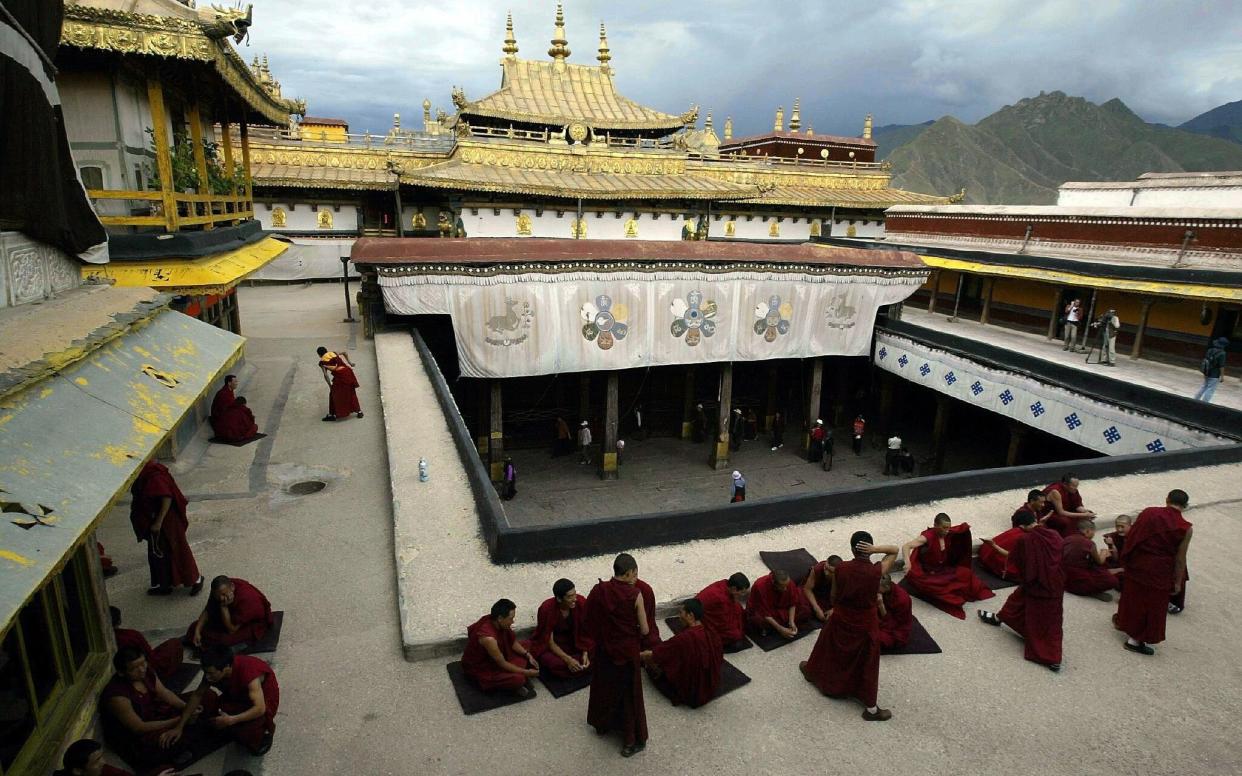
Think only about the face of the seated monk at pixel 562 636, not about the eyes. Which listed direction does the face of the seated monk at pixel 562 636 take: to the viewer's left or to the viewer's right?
to the viewer's right

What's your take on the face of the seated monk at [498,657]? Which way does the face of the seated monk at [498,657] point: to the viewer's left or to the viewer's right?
to the viewer's right

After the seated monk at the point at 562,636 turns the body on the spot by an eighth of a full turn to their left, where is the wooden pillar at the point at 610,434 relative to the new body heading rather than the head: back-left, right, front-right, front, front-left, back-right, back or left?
left

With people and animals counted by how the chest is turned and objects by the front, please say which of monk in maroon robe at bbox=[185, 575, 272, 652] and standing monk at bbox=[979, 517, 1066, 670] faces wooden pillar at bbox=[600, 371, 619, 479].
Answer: the standing monk

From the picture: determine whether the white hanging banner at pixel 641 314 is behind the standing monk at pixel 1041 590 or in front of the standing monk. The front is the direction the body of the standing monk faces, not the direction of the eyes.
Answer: in front

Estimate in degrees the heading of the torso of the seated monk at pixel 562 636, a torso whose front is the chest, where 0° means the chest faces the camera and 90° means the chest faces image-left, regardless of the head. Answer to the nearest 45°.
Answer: approximately 315°

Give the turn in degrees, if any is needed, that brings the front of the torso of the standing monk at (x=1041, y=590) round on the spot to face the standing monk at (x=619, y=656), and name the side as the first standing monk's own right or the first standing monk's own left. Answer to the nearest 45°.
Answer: approximately 90° to the first standing monk's own left

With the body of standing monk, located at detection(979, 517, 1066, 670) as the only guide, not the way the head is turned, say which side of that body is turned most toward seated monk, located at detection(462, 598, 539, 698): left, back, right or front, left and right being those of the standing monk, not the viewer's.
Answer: left

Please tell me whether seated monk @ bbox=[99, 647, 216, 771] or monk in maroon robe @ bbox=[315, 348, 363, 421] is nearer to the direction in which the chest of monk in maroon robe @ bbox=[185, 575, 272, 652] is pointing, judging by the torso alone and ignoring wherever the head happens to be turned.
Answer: the seated monk
